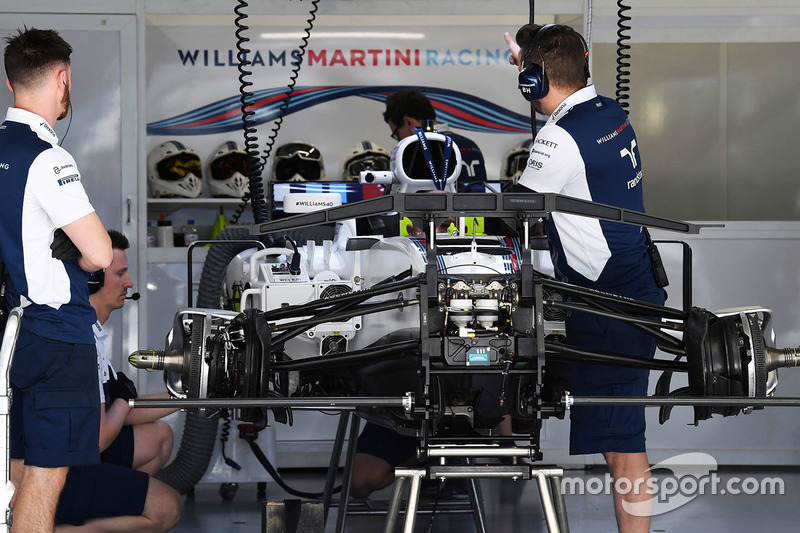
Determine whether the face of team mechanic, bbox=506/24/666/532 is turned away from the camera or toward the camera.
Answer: away from the camera

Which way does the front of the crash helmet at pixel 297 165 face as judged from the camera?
facing the viewer

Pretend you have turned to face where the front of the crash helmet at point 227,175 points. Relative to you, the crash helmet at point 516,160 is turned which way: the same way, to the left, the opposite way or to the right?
the same way

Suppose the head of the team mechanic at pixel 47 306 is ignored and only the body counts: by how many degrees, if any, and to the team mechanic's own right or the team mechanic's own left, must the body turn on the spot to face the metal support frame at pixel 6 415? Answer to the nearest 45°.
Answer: approximately 135° to the team mechanic's own right

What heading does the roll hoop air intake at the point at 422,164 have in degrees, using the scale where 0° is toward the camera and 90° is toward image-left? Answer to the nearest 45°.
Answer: approximately 0°

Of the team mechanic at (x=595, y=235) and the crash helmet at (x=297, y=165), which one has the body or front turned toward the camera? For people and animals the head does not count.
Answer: the crash helmet

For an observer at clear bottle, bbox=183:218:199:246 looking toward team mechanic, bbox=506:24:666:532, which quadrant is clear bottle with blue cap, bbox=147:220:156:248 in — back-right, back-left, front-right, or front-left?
back-right

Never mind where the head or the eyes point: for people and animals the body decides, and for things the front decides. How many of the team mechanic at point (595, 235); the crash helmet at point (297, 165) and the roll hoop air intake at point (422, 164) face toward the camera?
2

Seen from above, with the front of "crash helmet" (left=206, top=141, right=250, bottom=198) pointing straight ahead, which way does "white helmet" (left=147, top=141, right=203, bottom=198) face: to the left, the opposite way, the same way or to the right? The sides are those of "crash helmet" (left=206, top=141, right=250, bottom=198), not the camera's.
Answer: the same way

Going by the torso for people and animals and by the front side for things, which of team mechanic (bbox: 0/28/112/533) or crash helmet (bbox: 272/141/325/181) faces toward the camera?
the crash helmet

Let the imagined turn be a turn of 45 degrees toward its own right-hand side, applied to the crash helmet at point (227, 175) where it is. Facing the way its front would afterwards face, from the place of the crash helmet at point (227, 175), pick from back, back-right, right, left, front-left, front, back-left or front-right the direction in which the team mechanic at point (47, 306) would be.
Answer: front

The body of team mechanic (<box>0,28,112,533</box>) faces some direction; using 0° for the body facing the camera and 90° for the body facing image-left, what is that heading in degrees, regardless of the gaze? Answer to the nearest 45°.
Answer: approximately 225°

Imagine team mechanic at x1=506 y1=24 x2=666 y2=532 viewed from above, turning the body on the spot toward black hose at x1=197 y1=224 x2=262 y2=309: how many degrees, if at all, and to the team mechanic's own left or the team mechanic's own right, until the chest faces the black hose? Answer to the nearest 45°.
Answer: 0° — they already face it

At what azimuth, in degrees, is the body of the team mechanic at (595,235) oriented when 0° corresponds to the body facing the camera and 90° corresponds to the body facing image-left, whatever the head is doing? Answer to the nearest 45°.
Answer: approximately 135°

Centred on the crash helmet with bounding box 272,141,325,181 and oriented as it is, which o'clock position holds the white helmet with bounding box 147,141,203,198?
The white helmet is roughly at 3 o'clock from the crash helmet.
